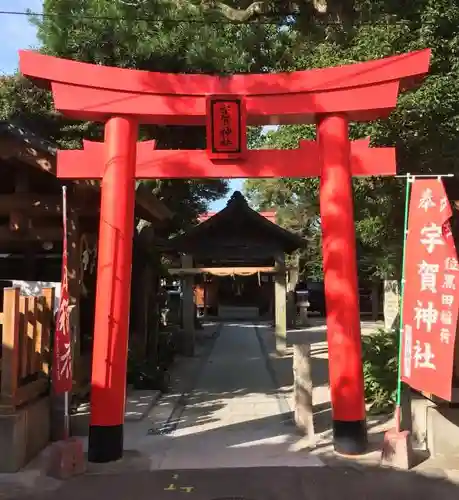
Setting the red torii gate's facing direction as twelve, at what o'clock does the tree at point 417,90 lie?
The tree is roughly at 8 o'clock from the red torii gate.

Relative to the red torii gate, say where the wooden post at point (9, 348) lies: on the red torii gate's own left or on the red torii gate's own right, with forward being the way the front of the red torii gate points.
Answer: on the red torii gate's own right

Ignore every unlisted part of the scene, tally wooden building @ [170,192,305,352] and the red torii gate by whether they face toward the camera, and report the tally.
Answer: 2

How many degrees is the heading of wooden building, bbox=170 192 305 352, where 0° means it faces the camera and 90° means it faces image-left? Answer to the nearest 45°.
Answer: approximately 0°

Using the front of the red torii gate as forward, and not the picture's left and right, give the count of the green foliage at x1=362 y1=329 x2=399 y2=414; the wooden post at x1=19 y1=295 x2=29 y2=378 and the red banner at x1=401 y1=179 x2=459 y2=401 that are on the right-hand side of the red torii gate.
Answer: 1

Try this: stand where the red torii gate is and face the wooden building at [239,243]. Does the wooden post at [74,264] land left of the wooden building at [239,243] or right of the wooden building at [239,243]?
left

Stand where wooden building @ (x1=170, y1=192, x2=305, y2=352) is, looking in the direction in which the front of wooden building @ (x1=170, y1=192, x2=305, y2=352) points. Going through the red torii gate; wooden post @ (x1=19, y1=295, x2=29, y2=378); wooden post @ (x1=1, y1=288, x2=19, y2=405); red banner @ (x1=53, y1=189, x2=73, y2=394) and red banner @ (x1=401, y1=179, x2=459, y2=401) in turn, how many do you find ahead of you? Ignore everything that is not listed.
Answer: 5

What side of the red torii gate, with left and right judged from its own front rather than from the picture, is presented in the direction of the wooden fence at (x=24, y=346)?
right

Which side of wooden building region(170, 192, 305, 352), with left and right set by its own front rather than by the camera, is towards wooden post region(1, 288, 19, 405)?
front

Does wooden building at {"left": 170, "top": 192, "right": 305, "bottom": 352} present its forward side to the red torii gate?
yes

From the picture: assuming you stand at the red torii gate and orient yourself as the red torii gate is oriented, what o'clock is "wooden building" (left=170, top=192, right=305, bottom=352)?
The wooden building is roughly at 6 o'clock from the red torii gate.

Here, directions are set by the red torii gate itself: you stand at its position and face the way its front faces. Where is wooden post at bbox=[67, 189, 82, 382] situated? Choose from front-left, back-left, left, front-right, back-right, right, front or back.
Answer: back-right
